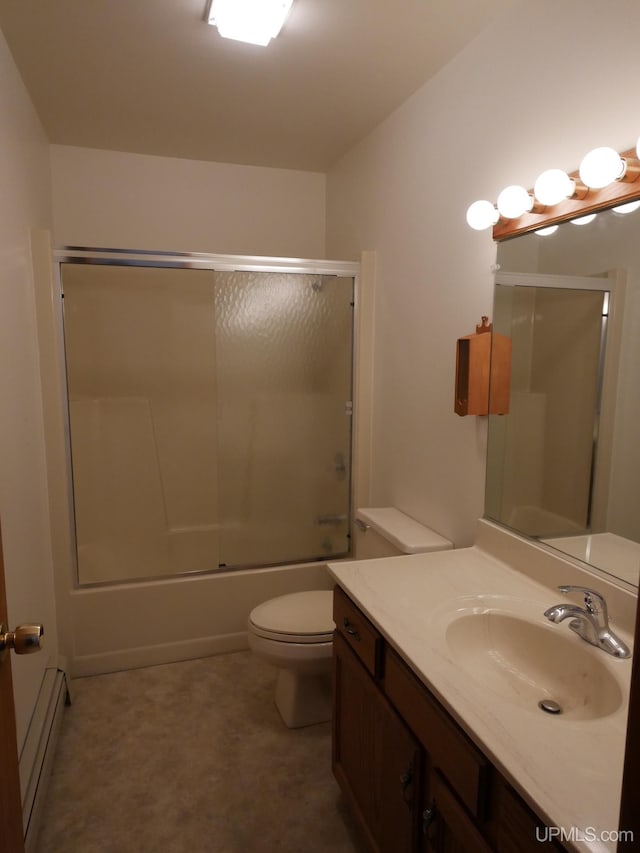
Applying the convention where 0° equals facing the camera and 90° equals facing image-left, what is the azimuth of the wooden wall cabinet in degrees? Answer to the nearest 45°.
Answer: approximately 45°

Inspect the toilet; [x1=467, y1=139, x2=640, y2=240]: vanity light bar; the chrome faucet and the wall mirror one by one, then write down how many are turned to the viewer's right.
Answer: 0

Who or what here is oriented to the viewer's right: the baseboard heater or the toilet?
the baseboard heater

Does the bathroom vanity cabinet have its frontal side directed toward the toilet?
no

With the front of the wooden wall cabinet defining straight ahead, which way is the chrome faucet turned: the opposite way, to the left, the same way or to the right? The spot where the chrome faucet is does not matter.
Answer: the same way

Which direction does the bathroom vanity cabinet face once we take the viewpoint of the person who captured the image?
facing the viewer and to the left of the viewer

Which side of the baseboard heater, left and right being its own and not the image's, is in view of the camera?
right

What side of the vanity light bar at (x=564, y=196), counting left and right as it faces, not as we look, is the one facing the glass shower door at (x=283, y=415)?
right

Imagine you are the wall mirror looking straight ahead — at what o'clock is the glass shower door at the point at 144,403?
The glass shower door is roughly at 2 o'clock from the wall mirror.

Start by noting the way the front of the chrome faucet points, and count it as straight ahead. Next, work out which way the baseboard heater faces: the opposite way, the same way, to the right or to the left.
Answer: the opposite way
